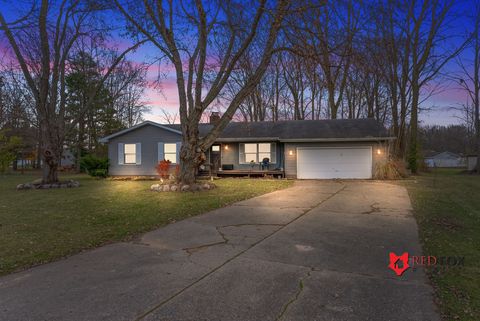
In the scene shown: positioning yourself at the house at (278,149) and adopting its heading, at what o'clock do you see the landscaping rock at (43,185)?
The landscaping rock is roughly at 2 o'clock from the house.

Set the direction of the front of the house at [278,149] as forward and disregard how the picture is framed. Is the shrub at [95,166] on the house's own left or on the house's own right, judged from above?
on the house's own right

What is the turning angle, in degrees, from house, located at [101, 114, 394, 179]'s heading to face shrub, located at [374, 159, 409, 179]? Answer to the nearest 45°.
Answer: approximately 90° to its left

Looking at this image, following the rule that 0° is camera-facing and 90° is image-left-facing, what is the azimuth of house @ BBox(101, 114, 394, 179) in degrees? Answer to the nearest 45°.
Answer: approximately 0°
